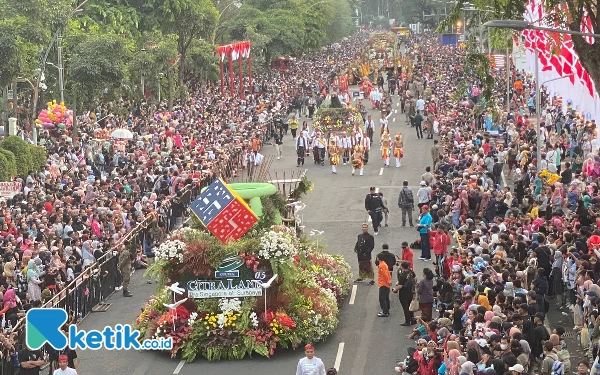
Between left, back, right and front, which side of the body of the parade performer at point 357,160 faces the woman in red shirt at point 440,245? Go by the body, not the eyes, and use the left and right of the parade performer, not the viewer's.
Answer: front

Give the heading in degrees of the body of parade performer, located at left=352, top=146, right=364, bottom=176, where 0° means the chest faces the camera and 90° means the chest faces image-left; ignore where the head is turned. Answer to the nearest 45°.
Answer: approximately 0°

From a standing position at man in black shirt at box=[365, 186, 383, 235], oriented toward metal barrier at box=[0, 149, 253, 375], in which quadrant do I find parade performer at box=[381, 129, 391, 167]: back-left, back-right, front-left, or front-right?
back-right

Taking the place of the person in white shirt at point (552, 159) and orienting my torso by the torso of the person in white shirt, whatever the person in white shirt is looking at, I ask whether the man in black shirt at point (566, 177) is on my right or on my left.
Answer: on my left

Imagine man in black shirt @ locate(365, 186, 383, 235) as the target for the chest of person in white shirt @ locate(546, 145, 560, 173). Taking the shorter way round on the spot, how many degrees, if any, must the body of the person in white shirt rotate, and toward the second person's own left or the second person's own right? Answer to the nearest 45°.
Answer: approximately 45° to the second person's own left

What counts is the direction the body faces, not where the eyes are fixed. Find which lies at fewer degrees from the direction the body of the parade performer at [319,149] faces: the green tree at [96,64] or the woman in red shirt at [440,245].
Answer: the woman in red shirt

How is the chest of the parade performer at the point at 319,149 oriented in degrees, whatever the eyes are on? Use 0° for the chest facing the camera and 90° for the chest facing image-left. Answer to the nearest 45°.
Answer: approximately 0°

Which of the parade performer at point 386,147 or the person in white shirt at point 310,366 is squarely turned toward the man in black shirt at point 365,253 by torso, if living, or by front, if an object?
the parade performer

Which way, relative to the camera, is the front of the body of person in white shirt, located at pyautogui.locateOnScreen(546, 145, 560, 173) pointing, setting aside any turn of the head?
to the viewer's left

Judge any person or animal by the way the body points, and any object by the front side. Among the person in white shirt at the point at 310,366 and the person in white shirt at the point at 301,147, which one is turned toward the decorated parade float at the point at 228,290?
the person in white shirt at the point at 301,147

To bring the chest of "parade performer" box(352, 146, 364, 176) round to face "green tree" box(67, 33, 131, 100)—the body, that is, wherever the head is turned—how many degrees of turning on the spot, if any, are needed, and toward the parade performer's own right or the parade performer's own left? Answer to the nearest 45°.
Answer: approximately 135° to the parade performer's own right

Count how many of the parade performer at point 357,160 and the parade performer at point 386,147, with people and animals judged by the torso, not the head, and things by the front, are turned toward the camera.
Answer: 2
